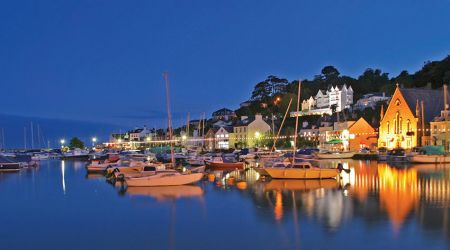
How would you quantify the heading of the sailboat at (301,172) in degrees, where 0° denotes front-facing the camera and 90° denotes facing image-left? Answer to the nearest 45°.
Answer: approximately 90°

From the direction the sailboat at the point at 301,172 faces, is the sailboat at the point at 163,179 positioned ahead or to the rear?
ahead
